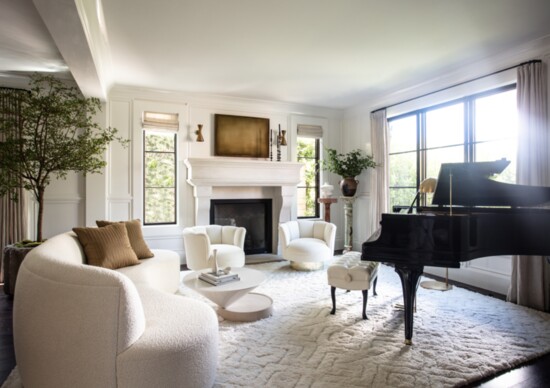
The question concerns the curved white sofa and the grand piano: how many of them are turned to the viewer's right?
1

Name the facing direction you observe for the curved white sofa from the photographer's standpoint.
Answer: facing to the right of the viewer

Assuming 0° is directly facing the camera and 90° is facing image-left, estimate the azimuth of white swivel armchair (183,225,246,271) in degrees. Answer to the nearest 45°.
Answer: approximately 315°

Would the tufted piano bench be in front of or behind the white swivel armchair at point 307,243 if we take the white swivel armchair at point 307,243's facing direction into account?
in front

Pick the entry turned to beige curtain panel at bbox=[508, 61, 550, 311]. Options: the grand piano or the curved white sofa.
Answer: the curved white sofa

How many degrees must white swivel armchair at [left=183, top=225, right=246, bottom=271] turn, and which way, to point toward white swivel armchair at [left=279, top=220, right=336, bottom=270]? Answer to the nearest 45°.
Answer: approximately 45° to its left

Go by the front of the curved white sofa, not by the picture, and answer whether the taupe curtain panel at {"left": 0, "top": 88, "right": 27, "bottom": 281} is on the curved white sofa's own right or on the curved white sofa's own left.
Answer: on the curved white sofa's own left

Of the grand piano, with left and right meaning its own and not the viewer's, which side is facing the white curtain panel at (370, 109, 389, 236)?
right

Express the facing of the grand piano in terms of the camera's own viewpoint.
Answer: facing to the left of the viewer

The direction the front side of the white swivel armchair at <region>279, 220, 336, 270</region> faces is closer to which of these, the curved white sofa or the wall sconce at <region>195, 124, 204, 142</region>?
the curved white sofa

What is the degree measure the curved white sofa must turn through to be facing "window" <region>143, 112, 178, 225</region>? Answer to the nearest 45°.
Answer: approximately 90° to its left

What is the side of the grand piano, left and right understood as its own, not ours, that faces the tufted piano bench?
front

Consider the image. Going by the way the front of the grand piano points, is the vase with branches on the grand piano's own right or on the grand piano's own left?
on the grand piano's own right

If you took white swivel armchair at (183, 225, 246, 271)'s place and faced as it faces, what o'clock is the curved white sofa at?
The curved white sofa is roughly at 2 o'clock from the white swivel armchair.

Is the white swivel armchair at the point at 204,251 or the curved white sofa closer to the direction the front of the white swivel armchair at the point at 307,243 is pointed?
the curved white sofa
